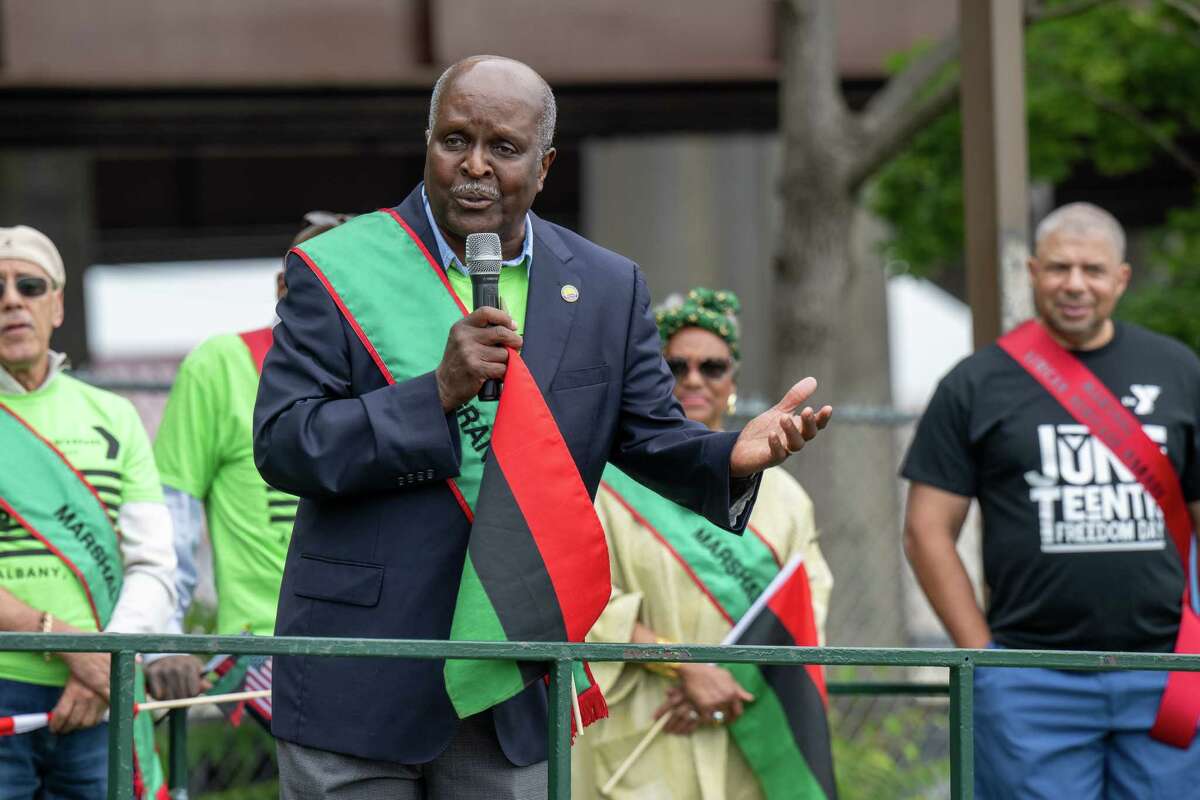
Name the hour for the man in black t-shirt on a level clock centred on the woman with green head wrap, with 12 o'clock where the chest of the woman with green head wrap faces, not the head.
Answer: The man in black t-shirt is roughly at 9 o'clock from the woman with green head wrap.

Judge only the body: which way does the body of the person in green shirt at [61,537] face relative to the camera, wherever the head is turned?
toward the camera

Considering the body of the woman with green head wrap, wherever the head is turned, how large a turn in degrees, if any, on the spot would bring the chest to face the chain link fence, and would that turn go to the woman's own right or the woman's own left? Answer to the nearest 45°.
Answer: approximately 180°

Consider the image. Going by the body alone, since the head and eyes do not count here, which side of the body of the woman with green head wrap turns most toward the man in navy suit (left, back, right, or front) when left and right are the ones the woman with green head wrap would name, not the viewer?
front

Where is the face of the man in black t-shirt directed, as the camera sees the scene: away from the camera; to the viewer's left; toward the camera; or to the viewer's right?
toward the camera

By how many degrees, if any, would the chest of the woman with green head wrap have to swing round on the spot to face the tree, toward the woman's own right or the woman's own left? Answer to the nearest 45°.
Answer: approximately 180°

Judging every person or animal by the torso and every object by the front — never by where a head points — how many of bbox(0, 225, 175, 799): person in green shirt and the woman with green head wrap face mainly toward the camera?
2

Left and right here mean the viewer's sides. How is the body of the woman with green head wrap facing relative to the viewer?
facing the viewer

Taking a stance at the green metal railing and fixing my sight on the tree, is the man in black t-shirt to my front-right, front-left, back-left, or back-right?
front-right

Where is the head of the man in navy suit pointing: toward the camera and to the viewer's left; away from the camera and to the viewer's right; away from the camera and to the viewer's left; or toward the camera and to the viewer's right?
toward the camera and to the viewer's left

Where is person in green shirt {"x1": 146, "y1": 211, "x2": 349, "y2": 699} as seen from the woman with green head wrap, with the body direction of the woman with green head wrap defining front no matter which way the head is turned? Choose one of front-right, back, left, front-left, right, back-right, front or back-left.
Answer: right

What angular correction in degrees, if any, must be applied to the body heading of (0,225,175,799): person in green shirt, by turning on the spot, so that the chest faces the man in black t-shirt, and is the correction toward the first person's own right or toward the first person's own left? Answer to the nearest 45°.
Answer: approximately 90° to the first person's own left

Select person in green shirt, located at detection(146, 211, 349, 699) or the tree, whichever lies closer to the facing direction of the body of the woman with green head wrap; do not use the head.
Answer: the person in green shirt

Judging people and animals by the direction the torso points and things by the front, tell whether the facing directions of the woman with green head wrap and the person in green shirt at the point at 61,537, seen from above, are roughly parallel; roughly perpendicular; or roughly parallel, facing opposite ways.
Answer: roughly parallel
